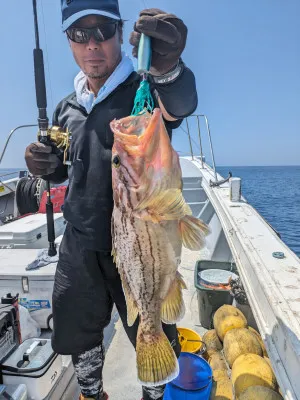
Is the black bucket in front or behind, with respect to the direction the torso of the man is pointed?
behind

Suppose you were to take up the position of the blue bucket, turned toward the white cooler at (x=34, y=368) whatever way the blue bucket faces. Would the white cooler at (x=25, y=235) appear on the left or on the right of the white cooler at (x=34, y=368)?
right

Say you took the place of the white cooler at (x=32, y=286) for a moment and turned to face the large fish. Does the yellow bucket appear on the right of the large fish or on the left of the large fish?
left

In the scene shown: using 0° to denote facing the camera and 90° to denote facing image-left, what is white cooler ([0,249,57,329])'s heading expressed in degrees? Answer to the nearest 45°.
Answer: approximately 0°

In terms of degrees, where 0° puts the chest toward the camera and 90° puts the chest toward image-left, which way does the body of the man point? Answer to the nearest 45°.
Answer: approximately 0°

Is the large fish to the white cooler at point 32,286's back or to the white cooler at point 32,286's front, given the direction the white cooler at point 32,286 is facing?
to the front

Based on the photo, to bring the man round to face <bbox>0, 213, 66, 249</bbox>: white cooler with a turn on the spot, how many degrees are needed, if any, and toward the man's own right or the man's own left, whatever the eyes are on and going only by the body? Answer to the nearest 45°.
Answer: approximately 135° to the man's own right
